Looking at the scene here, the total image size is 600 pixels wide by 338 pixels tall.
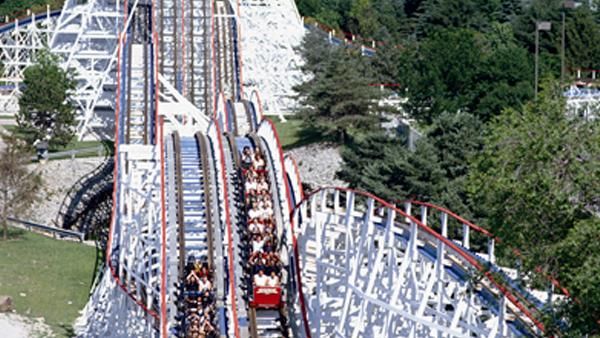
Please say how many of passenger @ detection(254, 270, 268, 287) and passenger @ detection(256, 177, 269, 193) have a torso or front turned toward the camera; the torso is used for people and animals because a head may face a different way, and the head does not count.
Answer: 2

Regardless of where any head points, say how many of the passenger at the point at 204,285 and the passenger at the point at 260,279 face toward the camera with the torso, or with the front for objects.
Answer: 2

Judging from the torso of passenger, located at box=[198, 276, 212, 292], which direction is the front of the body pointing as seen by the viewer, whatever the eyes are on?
toward the camera

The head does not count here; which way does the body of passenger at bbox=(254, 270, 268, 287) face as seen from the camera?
toward the camera

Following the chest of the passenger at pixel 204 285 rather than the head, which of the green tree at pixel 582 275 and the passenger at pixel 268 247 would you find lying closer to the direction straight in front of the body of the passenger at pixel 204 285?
the green tree

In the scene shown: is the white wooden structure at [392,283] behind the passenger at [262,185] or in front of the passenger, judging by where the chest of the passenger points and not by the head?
in front
